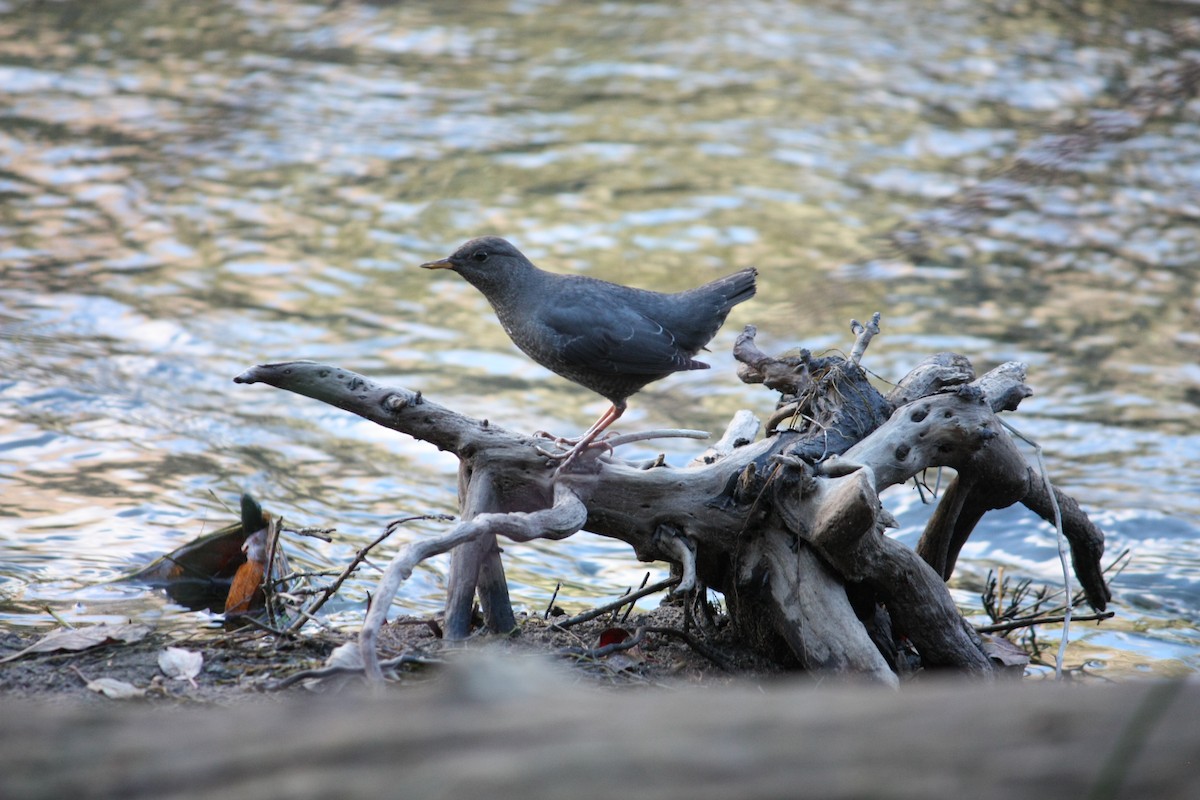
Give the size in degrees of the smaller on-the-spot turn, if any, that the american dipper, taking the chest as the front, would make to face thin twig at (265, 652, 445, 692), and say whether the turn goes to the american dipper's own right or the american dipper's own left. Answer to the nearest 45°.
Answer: approximately 90° to the american dipper's own left

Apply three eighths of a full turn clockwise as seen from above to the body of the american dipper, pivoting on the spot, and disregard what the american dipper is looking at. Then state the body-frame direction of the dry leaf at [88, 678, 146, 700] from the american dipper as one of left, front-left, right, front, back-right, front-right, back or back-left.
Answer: back

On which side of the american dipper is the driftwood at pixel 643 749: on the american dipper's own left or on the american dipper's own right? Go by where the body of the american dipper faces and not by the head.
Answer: on the american dipper's own left

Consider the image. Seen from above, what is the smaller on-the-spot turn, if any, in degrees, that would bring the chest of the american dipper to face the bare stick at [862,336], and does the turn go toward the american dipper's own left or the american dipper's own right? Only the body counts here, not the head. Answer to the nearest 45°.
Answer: approximately 135° to the american dipper's own left

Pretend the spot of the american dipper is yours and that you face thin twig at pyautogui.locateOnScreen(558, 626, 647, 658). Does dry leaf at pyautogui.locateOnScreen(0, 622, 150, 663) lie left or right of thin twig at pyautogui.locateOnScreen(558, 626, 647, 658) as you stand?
right

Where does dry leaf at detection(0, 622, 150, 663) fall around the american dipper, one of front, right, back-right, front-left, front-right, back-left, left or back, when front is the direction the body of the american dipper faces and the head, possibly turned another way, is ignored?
front-left

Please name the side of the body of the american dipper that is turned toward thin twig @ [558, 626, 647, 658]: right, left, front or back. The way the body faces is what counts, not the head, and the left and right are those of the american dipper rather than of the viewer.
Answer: left

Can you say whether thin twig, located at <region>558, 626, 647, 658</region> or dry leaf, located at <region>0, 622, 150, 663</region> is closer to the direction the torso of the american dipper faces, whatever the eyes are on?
the dry leaf

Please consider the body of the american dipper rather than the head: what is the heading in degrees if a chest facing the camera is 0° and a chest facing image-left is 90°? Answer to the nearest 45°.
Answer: approximately 90°
